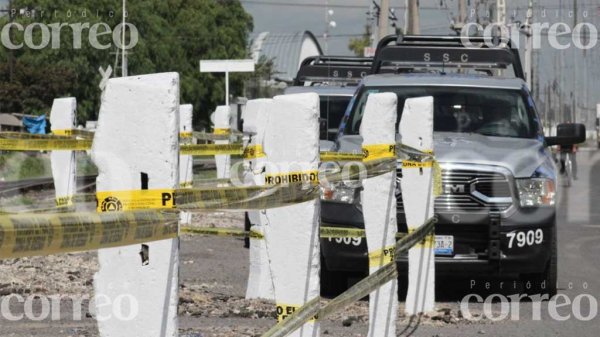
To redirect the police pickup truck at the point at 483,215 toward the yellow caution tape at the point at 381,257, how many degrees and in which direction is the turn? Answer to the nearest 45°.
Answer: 0° — it already faces it

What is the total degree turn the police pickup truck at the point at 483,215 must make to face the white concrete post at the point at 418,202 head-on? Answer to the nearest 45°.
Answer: approximately 45° to its right

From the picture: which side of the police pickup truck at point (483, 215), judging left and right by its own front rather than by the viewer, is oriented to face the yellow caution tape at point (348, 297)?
front

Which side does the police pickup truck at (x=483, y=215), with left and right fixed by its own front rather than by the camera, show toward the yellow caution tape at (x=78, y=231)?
front

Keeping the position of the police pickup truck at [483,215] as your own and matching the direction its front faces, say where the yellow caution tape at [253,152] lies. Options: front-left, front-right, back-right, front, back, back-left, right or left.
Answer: right

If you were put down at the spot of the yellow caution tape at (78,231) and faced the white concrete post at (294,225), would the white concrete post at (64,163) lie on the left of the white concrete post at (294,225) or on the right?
left

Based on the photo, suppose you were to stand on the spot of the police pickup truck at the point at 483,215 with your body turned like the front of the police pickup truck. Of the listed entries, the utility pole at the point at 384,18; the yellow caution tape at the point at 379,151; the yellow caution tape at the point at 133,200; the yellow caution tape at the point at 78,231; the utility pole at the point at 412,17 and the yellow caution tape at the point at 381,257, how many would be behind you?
2

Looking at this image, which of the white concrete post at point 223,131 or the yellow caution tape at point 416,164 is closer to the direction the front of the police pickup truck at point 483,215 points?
the yellow caution tape

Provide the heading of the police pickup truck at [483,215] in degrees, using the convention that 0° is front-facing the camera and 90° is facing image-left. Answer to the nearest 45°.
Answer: approximately 0°

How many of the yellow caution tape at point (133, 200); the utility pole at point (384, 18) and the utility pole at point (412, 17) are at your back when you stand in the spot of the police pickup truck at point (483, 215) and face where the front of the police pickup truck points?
2
